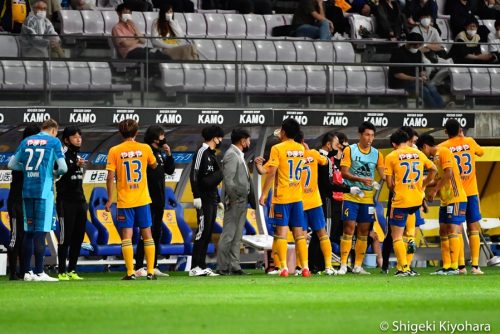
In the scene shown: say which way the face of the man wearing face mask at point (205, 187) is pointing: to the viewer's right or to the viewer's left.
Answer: to the viewer's right

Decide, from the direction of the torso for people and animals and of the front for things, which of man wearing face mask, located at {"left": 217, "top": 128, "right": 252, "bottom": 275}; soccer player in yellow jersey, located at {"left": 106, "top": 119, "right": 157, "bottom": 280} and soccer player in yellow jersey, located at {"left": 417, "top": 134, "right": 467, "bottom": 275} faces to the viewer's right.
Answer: the man wearing face mask

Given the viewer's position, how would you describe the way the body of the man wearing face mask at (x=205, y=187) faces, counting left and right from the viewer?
facing to the right of the viewer

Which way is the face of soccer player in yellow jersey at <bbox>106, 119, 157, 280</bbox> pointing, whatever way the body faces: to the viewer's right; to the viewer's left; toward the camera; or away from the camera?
away from the camera

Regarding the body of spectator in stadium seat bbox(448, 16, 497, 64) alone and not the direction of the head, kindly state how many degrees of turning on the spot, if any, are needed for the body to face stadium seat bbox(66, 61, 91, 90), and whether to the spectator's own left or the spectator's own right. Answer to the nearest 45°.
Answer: approximately 90° to the spectator's own right
